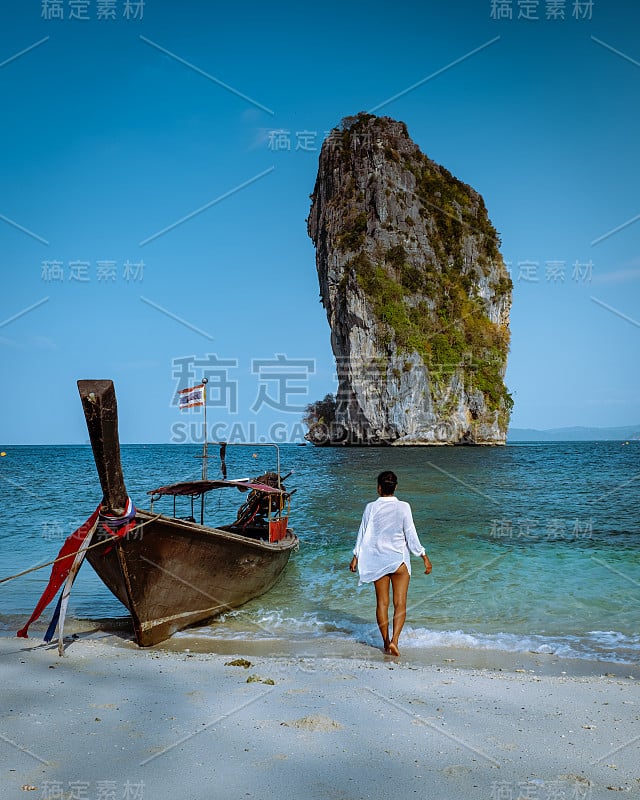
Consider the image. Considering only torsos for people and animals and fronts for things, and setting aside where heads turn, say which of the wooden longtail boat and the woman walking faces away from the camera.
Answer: the woman walking

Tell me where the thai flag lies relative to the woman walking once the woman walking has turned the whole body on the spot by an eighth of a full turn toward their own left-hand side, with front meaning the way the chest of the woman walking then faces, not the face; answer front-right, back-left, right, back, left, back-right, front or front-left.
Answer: front

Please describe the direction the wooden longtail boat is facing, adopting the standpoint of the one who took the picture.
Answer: facing the viewer and to the left of the viewer

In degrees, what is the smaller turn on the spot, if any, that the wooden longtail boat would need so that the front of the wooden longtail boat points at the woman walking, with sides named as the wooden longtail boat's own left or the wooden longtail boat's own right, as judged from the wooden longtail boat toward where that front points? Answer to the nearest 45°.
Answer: approximately 90° to the wooden longtail boat's own left

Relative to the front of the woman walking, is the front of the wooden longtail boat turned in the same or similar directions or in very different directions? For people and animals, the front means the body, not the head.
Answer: very different directions

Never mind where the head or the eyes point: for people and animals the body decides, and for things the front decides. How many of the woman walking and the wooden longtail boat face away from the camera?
1

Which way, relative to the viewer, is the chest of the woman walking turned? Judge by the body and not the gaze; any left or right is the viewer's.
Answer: facing away from the viewer

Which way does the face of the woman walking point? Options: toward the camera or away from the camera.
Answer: away from the camera

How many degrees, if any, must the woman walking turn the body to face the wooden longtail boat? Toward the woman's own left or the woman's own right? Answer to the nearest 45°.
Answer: approximately 90° to the woman's own left
